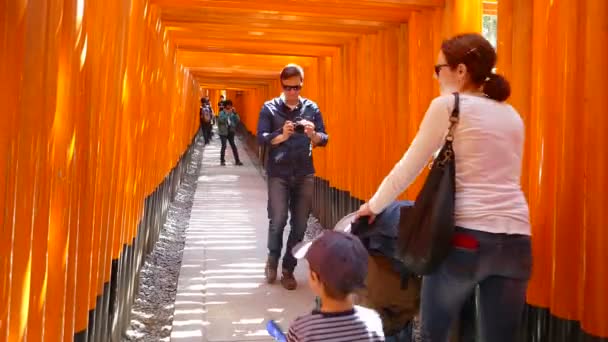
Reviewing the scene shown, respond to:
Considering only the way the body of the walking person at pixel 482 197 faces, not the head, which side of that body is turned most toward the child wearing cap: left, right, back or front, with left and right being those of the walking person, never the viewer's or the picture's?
left

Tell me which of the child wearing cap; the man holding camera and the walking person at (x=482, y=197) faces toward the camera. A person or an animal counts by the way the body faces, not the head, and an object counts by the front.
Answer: the man holding camera

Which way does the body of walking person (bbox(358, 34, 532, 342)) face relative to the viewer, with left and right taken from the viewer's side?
facing away from the viewer and to the left of the viewer

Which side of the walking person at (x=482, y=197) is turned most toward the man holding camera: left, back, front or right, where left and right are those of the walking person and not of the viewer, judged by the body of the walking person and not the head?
front

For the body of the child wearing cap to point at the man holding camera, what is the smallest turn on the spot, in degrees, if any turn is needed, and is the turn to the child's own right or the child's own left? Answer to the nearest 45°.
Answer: approximately 45° to the child's own right

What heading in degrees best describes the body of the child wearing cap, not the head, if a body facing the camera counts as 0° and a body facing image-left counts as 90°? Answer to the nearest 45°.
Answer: approximately 135°

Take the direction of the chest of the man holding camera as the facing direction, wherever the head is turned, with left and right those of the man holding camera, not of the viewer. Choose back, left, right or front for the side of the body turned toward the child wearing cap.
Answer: front

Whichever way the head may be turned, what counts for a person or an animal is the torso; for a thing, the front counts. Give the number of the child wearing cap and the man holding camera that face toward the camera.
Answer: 1

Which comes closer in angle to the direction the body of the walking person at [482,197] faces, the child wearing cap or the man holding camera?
the man holding camera

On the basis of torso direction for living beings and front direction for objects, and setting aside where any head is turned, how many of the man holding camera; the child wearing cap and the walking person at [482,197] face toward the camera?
1

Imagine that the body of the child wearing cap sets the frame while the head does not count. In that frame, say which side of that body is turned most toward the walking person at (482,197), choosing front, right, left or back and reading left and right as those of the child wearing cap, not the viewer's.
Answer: right
